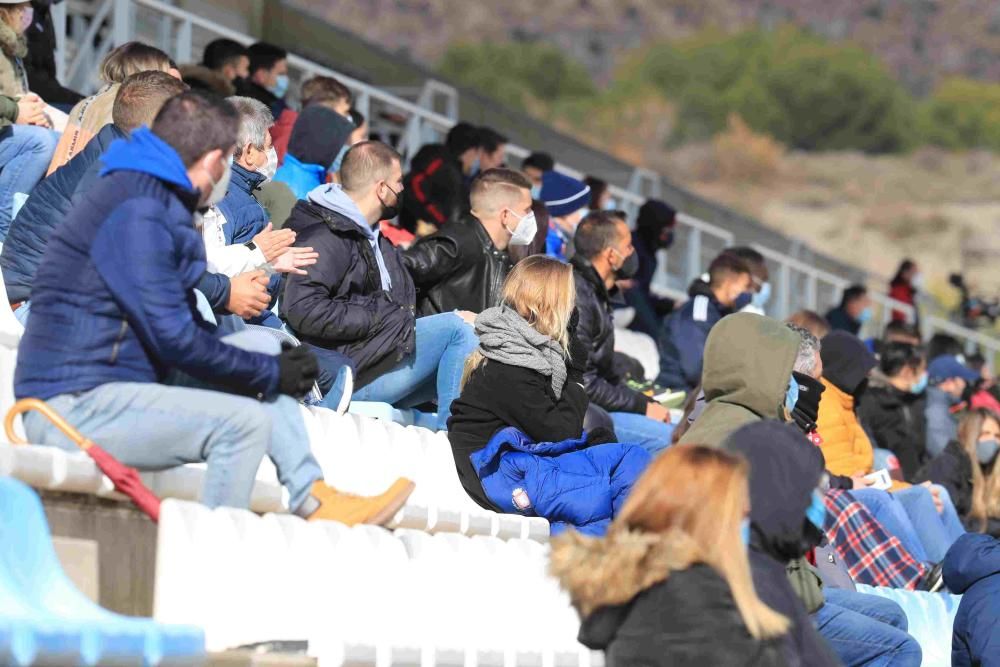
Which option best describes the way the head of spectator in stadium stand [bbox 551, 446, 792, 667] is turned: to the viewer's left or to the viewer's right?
to the viewer's right

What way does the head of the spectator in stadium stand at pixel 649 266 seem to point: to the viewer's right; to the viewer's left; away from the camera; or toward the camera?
to the viewer's right

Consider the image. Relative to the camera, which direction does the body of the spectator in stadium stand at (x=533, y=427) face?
to the viewer's right

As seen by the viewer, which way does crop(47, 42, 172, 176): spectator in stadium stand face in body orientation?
to the viewer's right

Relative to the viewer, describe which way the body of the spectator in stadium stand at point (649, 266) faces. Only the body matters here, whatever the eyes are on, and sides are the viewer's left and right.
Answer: facing to the right of the viewer

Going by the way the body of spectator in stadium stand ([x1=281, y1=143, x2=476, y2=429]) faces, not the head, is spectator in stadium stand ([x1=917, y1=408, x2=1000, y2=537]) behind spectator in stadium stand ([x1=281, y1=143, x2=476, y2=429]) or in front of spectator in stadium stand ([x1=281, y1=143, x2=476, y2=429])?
in front

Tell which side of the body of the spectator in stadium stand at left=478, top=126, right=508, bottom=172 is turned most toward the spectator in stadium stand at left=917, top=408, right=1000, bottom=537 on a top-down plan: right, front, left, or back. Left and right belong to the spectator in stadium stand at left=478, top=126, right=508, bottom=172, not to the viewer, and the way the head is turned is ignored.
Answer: front

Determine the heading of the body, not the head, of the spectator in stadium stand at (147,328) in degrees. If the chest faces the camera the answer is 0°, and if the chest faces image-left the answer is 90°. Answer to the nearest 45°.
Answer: approximately 270°

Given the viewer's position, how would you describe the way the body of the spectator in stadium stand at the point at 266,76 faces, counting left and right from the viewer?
facing to the right of the viewer

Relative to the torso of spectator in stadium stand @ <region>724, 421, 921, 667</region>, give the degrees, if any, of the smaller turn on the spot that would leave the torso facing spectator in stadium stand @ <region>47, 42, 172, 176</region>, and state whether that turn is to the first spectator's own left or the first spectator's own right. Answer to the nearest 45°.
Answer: approximately 135° to the first spectator's own left

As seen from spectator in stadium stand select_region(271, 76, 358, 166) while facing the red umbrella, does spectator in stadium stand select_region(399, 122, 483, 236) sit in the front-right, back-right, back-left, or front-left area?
back-left

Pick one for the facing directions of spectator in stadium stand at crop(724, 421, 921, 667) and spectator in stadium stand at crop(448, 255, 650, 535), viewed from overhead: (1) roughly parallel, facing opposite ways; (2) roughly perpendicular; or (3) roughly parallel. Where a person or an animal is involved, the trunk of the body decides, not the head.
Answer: roughly parallel

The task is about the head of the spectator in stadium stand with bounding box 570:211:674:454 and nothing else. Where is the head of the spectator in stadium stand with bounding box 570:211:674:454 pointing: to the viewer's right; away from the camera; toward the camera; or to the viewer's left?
to the viewer's right

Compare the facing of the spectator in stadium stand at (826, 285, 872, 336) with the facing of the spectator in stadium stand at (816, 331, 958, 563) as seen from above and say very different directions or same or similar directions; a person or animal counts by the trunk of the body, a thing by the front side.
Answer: same or similar directions

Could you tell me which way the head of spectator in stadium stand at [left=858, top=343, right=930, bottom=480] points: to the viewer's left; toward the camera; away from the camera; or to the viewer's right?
to the viewer's right

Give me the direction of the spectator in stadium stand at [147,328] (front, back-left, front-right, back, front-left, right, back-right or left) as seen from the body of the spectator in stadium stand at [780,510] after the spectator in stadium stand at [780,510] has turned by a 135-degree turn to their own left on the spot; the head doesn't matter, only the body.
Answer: front-left

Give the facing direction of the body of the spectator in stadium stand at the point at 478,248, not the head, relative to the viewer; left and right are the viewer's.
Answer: facing to the right of the viewer

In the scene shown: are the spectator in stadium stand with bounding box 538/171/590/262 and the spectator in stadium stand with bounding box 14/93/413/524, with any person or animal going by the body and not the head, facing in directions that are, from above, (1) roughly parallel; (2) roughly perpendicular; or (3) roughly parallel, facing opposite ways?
roughly parallel

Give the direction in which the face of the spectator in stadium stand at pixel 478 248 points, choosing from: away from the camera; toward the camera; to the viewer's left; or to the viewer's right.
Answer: to the viewer's right

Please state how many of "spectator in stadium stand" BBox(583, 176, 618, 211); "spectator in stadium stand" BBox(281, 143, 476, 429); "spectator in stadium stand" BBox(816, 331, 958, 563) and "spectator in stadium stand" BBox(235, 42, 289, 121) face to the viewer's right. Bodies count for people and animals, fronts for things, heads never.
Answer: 4

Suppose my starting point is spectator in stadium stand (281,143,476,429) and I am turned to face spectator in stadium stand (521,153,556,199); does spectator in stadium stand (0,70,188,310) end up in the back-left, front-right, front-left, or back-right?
back-left

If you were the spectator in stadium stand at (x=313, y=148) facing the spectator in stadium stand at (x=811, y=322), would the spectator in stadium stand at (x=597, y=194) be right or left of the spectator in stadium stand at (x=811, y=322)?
left
